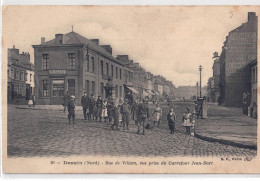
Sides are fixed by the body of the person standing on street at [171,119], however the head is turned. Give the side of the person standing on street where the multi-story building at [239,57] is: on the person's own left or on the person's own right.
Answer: on the person's own left

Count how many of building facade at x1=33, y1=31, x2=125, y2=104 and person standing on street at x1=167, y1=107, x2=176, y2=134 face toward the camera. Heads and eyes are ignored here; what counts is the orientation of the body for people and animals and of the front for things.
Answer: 2

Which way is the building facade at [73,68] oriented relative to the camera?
toward the camera

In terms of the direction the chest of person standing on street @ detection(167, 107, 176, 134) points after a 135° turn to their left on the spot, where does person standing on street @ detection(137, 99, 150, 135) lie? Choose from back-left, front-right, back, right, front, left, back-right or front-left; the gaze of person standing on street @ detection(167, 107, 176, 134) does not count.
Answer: back-left

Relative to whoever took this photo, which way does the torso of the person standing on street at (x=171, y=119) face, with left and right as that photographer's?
facing the viewer

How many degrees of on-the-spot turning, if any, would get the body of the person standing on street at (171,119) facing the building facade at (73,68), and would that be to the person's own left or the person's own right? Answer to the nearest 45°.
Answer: approximately 90° to the person's own right
